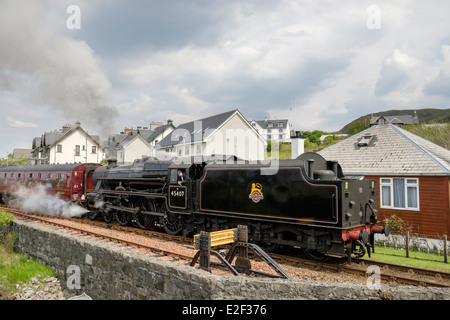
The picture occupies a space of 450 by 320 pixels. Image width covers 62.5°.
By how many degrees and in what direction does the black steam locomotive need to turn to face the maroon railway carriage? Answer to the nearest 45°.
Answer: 0° — it already faces it

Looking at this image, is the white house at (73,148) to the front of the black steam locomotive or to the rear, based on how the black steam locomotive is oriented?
to the front

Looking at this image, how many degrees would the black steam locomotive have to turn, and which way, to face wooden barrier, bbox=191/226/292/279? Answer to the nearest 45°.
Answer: approximately 90° to its left

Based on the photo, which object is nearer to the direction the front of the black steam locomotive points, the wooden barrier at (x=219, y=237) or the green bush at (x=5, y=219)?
the green bush

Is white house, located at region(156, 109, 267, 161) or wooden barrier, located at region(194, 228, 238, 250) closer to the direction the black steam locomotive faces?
the white house

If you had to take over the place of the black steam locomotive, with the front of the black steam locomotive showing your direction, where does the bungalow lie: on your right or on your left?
on your right

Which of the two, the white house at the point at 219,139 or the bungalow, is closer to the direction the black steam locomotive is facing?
the white house

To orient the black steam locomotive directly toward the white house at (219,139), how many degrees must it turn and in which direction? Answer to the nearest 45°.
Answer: approximately 45° to its right

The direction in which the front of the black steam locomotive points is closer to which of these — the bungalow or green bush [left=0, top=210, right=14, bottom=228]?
the green bush

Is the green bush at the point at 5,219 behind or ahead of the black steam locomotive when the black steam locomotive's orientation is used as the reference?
ahead

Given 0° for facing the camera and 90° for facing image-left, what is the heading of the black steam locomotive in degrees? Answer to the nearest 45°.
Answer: approximately 135°
